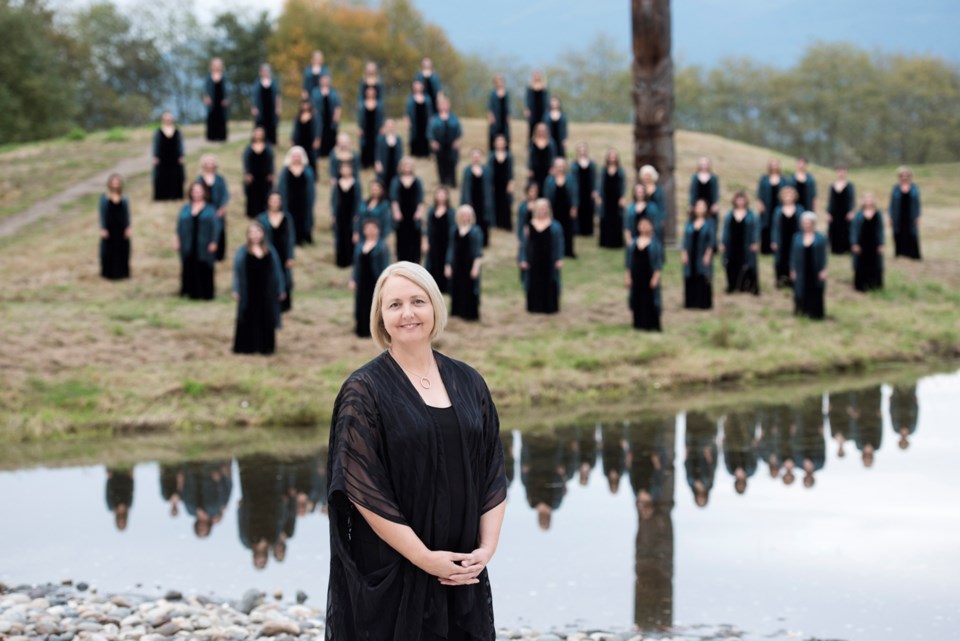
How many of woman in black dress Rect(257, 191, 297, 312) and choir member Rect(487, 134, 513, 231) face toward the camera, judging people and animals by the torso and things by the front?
2

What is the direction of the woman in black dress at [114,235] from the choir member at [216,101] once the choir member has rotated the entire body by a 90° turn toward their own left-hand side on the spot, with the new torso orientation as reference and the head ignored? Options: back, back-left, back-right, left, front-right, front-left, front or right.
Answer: right

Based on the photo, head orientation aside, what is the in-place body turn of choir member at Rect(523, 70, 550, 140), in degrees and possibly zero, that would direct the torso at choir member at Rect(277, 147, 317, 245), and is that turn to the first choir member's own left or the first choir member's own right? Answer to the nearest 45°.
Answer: approximately 45° to the first choir member's own right

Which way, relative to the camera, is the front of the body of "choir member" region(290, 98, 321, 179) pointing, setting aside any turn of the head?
toward the camera

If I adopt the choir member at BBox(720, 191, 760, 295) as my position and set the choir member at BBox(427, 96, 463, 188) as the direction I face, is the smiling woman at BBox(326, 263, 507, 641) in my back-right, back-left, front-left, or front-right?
back-left

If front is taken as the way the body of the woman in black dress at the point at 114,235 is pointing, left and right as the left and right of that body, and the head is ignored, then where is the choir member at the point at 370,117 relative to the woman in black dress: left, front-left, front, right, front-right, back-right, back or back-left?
back-left

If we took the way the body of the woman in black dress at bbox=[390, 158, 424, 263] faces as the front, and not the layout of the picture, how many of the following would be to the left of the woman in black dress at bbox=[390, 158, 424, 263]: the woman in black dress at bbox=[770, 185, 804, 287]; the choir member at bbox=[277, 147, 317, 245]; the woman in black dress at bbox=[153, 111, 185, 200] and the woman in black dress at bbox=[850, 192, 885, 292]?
2

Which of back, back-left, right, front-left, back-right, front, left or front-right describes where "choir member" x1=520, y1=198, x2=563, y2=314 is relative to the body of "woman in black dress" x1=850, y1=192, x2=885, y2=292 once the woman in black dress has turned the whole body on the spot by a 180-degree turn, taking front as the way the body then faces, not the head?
back-left

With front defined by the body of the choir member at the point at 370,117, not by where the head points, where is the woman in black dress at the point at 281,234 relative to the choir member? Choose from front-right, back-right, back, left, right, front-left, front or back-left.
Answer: front

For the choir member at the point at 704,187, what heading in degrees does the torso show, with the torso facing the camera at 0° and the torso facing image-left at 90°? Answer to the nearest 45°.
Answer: approximately 0°

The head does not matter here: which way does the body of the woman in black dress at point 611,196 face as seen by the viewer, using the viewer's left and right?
facing the viewer

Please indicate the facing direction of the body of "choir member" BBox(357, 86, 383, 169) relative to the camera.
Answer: toward the camera

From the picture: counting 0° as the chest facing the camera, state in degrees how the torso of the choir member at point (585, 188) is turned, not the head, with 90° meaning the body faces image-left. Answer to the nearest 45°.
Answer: approximately 0°

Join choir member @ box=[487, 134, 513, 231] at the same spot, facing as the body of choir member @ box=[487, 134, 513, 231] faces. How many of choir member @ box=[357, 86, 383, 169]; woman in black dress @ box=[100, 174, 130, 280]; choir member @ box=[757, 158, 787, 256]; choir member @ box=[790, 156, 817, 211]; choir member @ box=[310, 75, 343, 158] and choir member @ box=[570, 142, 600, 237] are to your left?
3

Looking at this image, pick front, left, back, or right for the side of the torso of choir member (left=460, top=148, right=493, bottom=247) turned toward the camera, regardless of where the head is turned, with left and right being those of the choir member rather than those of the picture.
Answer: front
